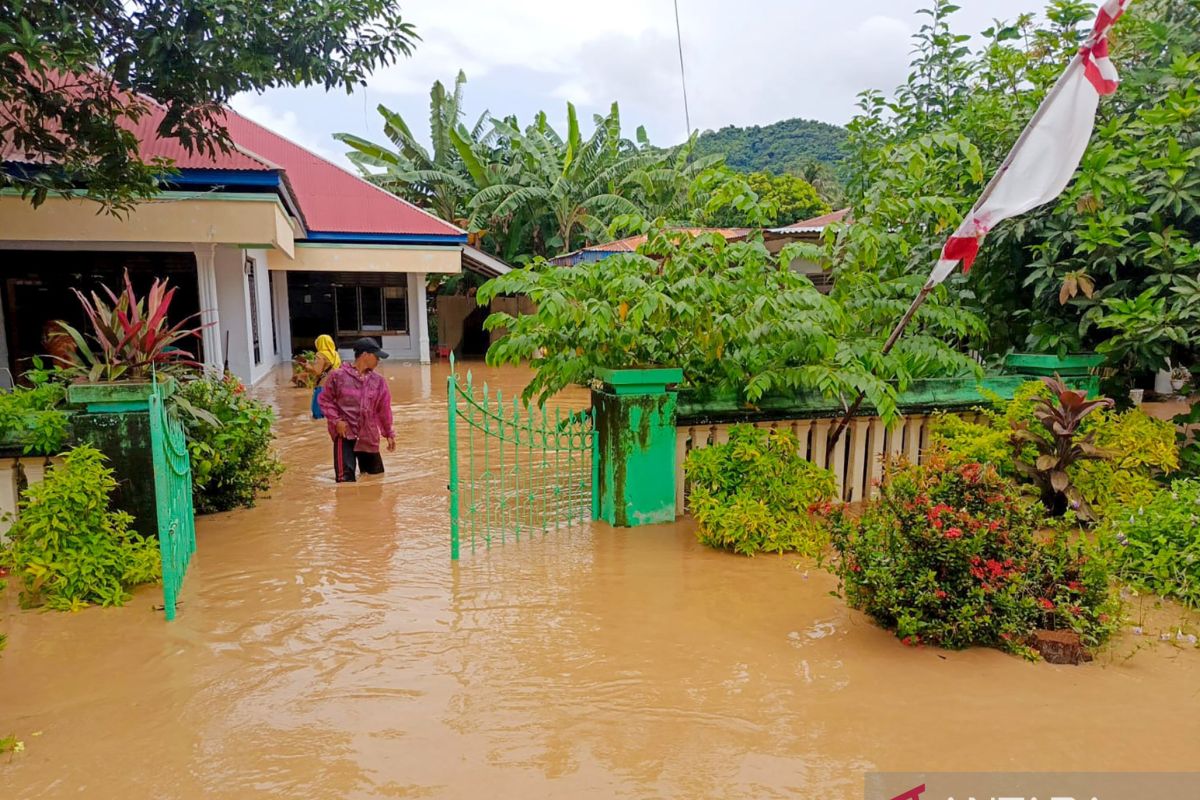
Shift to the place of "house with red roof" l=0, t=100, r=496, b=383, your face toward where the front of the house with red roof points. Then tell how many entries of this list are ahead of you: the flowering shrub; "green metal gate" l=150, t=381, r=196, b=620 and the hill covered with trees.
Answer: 2

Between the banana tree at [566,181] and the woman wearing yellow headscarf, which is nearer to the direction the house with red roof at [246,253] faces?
the woman wearing yellow headscarf

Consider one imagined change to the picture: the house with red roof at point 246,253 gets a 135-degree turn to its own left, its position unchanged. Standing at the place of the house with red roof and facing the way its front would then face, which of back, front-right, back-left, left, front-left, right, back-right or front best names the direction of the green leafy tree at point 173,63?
back-right

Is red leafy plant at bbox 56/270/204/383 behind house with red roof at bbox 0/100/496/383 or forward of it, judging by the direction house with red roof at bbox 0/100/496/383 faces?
forward

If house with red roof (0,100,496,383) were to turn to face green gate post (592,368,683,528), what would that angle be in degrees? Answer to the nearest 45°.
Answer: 0° — it already faces it

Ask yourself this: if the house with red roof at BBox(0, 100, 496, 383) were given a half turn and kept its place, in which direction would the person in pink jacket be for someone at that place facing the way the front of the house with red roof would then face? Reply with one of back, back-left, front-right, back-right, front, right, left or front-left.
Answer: back

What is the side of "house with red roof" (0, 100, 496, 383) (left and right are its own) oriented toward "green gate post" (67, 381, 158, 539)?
front

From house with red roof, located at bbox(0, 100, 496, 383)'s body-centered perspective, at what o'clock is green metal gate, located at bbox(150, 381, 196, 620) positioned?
The green metal gate is roughly at 12 o'clock from the house with red roof.

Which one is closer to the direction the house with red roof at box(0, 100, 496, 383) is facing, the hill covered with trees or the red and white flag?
the red and white flag

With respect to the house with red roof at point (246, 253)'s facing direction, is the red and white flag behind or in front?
in front

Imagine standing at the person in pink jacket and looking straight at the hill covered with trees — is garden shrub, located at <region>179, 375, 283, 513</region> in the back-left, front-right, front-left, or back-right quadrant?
back-left

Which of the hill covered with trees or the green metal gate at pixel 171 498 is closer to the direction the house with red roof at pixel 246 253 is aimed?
the green metal gate

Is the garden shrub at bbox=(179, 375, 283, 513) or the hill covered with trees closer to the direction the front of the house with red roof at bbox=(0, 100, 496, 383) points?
the garden shrub

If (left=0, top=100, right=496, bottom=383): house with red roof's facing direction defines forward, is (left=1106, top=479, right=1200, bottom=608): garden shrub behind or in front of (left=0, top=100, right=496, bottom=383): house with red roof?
in front

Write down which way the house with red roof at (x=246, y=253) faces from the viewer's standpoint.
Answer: facing the viewer

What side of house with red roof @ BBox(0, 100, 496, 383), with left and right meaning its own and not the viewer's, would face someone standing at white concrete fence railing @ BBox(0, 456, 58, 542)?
front

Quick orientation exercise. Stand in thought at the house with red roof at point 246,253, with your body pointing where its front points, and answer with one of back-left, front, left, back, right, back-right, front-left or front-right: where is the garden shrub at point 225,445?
front

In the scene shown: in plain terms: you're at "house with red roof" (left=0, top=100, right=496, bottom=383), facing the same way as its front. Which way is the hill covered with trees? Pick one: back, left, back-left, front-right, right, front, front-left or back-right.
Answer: back-left

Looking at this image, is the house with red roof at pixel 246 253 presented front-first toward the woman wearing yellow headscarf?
yes
